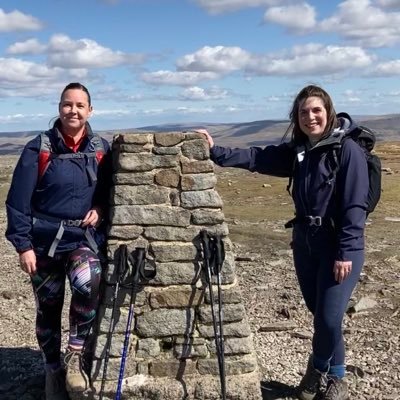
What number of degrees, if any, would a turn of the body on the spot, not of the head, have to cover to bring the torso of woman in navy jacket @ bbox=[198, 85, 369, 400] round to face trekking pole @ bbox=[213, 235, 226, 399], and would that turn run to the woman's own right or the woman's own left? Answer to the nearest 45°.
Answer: approximately 45° to the woman's own right

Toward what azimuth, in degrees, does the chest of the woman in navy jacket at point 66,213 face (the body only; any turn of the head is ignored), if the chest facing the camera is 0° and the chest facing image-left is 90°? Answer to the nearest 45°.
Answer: approximately 0°

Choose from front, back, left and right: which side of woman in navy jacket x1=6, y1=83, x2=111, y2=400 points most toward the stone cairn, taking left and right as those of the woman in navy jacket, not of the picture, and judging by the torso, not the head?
left

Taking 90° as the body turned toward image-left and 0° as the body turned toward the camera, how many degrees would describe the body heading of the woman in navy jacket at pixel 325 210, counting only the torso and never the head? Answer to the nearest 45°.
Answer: approximately 45°

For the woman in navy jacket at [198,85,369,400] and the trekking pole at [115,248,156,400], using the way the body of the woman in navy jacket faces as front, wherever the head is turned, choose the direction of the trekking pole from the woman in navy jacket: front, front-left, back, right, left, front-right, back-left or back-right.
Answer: front-right

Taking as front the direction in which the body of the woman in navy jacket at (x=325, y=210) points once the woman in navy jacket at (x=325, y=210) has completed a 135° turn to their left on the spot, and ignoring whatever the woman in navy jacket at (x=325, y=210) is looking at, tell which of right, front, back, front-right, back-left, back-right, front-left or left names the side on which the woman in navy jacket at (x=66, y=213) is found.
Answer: back

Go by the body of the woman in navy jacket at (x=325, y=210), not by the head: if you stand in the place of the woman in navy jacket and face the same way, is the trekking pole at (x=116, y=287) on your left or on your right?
on your right

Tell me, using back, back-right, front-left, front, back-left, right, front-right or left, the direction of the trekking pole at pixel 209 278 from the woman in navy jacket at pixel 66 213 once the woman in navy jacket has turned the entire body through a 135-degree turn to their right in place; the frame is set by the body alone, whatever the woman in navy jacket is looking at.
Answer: back-right
